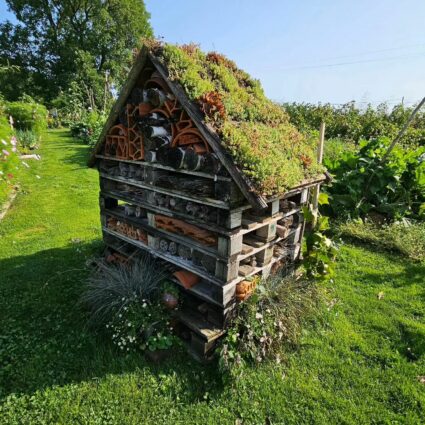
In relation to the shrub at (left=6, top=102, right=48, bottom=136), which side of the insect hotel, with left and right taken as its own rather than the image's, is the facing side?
right

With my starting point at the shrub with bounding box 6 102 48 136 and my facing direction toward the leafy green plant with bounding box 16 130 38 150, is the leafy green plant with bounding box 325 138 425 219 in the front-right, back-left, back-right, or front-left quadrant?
front-left

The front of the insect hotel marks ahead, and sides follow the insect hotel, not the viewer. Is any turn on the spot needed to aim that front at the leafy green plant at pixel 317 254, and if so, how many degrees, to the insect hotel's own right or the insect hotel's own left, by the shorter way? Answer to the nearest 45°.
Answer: approximately 135° to the insect hotel's own left

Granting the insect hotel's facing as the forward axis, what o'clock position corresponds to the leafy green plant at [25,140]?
The leafy green plant is roughly at 3 o'clock from the insect hotel.

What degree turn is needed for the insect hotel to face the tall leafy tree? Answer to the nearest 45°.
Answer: approximately 90° to its right

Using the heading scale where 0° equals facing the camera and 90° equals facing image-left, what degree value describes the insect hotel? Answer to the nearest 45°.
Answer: approximately 45°

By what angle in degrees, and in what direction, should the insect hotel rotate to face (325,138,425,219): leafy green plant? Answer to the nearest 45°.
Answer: approximately 180°

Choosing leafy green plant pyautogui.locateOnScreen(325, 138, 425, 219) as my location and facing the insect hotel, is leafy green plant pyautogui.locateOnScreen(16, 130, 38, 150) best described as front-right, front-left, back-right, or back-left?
front-right

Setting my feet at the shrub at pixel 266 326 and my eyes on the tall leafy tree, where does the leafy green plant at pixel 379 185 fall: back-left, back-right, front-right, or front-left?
front-right
